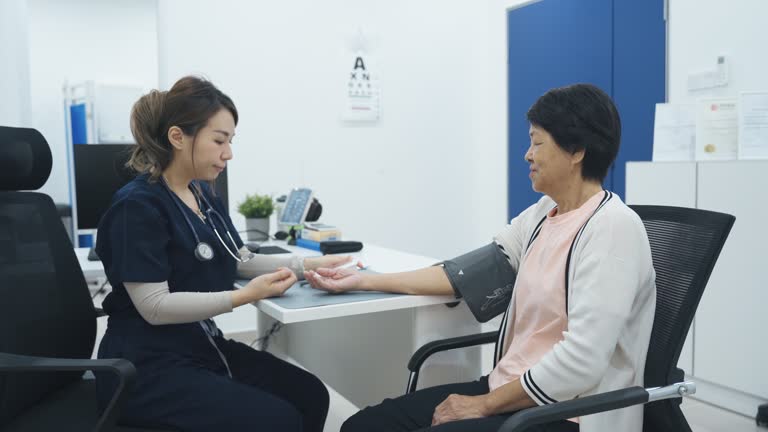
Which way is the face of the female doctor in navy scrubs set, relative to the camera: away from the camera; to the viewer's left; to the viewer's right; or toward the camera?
to the viewer's right

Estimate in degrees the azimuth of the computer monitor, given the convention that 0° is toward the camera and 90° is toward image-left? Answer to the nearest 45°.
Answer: approximately 0°

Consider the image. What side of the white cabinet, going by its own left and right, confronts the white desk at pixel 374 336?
front

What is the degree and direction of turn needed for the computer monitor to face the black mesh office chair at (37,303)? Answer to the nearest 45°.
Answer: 0° — it already faces it

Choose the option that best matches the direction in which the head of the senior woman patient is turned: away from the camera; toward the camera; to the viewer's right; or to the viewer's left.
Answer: to the viewer's left

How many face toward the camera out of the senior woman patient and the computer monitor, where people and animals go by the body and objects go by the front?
1

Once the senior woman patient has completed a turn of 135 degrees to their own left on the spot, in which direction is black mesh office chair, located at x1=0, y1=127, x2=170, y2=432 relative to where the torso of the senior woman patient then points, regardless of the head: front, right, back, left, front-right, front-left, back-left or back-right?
back-right

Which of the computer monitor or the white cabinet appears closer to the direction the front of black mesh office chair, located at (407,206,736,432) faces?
the computer monitor

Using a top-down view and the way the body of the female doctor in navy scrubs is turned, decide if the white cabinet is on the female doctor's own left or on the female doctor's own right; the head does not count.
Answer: on the female doctor's own left

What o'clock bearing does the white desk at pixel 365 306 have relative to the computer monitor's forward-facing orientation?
The white desk is roughly at 11 o'clock from the computer monitor.

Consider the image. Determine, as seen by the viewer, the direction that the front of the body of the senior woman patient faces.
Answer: to the viewer's left

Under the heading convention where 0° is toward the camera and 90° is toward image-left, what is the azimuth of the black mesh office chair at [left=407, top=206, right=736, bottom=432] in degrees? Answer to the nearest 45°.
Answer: approximately 45°
